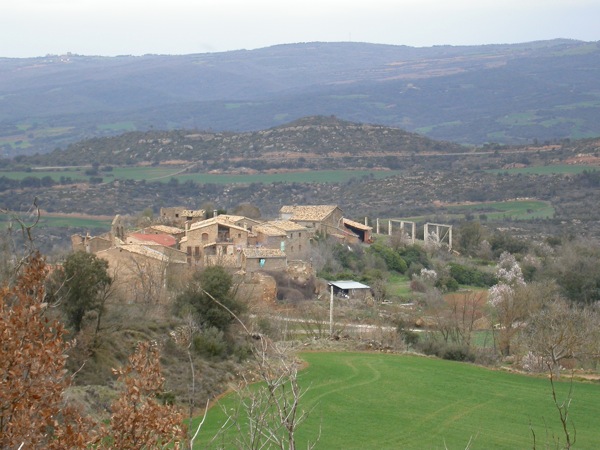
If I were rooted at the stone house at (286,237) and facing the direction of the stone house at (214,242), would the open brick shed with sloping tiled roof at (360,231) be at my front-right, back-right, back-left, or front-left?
back-right

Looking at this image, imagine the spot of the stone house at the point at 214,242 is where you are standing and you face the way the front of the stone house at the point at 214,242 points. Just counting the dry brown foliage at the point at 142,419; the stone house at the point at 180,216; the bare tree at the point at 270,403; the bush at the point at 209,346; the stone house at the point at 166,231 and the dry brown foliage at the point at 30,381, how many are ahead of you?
4

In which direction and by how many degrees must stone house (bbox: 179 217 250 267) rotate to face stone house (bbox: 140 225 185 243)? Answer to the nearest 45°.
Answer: approximately 135° to its right

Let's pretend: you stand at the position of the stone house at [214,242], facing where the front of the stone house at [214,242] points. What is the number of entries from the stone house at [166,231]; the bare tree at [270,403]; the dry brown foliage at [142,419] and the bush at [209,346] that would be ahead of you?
3

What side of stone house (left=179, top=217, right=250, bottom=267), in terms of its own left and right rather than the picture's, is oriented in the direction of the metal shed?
left

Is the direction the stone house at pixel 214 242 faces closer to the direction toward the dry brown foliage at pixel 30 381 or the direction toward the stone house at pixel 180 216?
the dry brown foliage
